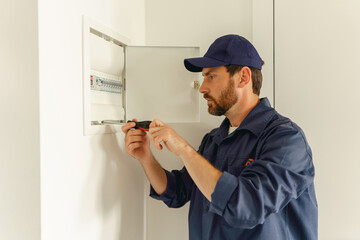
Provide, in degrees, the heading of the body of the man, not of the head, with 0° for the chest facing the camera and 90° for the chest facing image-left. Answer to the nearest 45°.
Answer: approximately 45°

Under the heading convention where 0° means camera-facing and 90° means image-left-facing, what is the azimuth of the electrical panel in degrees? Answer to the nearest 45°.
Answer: approximately 315°

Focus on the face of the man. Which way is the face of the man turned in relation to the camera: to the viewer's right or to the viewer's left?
to the viewer's left
